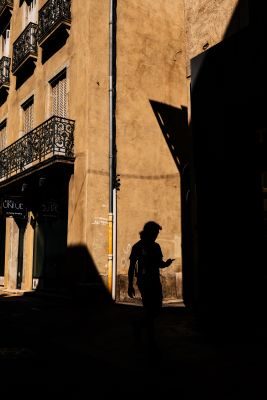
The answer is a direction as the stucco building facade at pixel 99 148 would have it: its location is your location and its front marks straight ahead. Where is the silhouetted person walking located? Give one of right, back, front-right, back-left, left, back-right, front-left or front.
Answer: front-left

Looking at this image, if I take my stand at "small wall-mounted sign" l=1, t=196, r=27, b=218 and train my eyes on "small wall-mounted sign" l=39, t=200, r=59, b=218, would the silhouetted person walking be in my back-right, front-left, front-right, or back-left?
front-right
